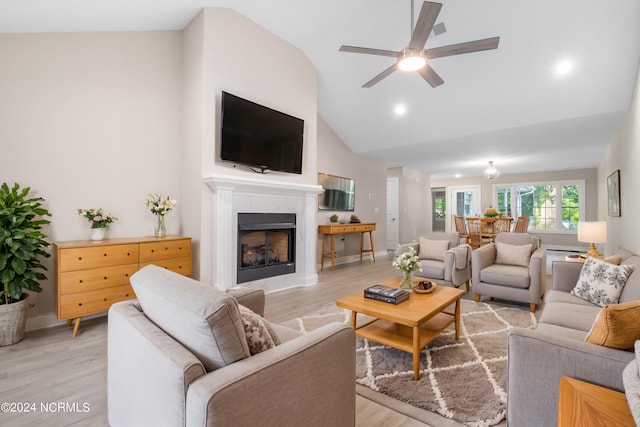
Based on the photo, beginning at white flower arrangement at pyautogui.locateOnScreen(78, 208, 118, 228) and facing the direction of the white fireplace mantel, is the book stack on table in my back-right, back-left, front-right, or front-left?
front-right

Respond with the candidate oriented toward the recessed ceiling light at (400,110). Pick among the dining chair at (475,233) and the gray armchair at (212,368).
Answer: the gray armchair

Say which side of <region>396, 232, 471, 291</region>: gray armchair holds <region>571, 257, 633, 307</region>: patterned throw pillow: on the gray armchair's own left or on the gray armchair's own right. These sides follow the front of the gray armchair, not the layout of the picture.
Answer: on the gray armchair's own left

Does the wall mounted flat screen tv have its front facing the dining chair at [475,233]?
no

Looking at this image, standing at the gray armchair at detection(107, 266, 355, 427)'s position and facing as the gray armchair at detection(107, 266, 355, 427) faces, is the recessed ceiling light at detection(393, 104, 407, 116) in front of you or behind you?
in front

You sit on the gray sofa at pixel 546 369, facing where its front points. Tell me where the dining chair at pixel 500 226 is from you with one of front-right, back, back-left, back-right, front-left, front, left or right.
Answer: right

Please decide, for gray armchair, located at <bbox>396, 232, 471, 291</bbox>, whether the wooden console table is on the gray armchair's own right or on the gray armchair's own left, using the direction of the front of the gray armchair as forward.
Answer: on the gray armchair's own right

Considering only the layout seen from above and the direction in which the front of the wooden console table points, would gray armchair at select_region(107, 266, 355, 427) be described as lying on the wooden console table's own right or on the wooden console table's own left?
on the wooden console table's own right

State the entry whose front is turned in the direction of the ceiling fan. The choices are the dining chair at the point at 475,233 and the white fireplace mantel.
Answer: the white fireplace mantel

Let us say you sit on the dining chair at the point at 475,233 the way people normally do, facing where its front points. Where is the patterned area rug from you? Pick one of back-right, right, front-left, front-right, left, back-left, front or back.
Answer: back-right

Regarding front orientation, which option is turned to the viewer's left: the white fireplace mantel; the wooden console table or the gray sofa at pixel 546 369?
the gray sofa

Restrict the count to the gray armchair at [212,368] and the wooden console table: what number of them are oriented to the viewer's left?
0

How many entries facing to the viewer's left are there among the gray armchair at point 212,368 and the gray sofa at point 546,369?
1

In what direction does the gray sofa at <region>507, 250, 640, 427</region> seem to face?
to the viewer's left

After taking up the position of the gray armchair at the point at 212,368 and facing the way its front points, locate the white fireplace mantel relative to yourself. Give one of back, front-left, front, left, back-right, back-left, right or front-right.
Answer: front-left

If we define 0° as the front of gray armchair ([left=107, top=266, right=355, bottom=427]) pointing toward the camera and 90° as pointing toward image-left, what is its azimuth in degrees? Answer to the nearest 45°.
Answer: approximately 225°

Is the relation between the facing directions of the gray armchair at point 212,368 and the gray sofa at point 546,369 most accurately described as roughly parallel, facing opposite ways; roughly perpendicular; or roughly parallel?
roughly perpendicular
